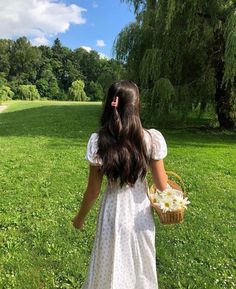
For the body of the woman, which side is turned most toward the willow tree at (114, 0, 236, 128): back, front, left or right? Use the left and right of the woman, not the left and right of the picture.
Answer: front

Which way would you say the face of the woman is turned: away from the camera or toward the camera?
away from the camera

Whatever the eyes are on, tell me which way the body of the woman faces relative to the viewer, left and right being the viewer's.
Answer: facing away from the viewer
